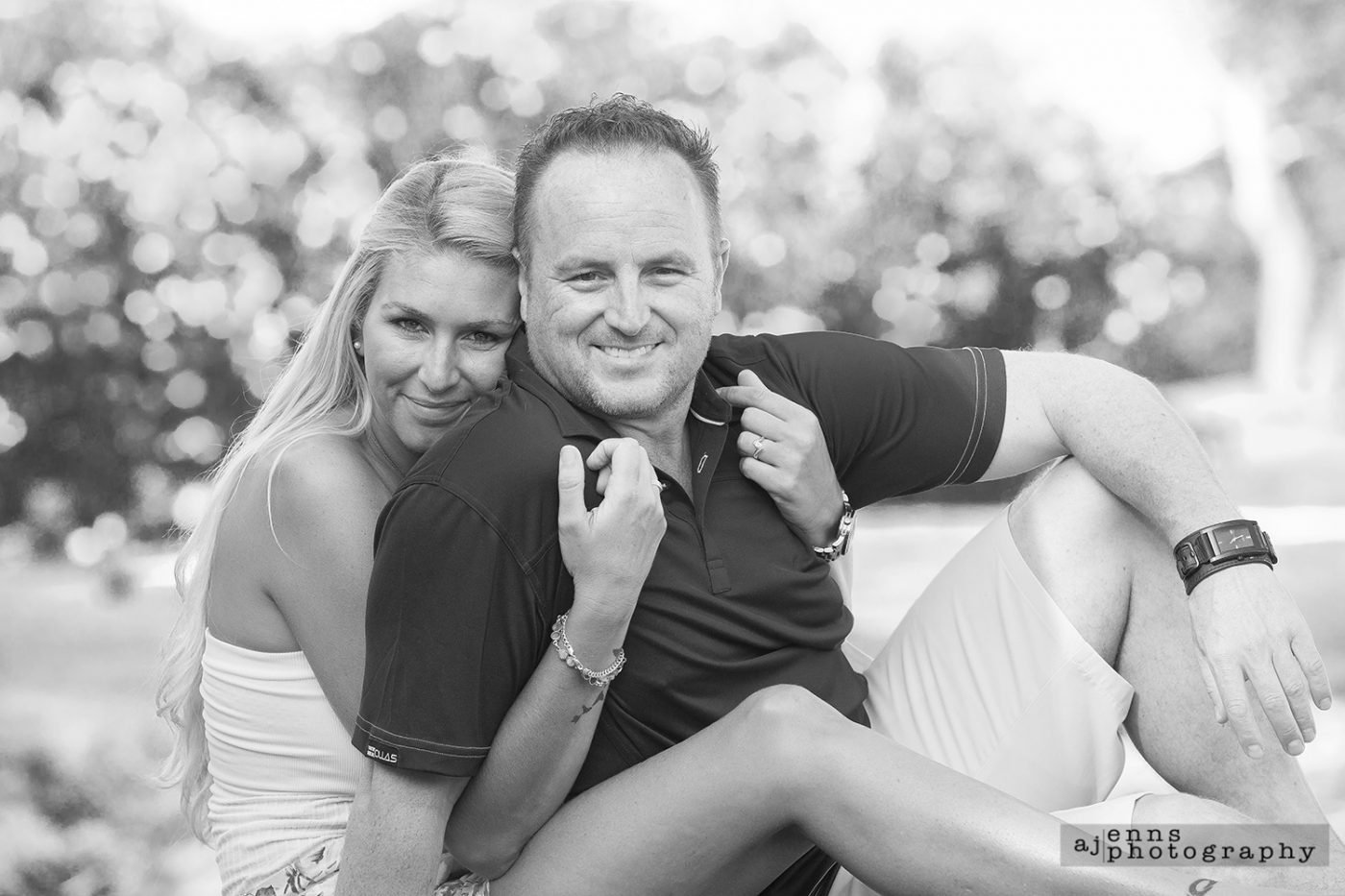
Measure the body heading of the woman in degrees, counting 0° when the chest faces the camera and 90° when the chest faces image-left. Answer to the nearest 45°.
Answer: approximately 270°

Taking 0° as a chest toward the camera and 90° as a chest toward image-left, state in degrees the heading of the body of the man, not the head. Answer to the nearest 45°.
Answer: approximately 315°
